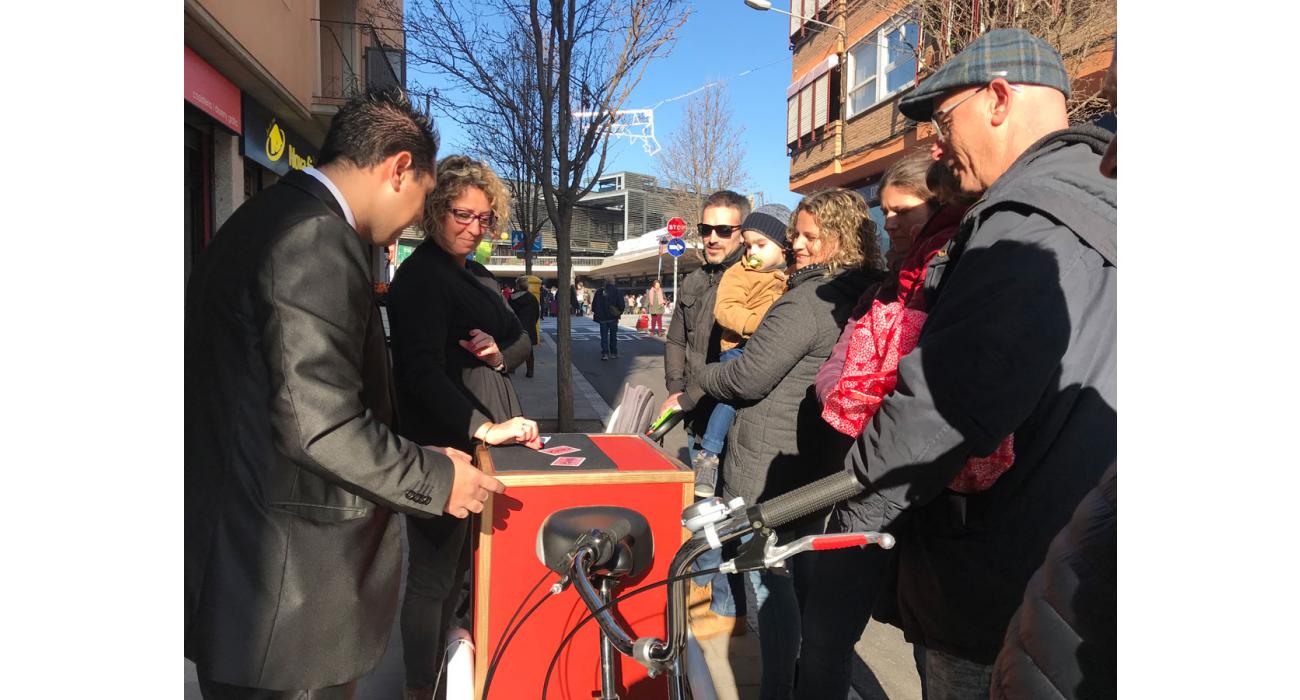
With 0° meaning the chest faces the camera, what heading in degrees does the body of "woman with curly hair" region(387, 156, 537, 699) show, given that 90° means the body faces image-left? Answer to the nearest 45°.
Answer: approximately 315°

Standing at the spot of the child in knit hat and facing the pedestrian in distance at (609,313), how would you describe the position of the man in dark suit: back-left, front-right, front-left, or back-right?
back-left

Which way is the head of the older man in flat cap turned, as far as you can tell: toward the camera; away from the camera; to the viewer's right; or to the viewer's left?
to the viewer's left

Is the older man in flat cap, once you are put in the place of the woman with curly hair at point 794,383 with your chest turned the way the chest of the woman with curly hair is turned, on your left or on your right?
on your left

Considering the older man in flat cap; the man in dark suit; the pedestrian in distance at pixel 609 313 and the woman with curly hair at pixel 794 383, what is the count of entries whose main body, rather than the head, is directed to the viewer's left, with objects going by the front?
2

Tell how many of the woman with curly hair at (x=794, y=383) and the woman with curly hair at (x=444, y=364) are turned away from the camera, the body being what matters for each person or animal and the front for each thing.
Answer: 0

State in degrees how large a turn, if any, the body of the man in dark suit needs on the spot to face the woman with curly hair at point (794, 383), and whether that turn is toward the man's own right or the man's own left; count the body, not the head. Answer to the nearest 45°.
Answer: approximately 45° to the man's own right

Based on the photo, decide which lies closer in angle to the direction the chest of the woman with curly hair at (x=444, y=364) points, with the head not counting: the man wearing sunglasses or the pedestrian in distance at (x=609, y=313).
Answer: the man wearing sunglasses

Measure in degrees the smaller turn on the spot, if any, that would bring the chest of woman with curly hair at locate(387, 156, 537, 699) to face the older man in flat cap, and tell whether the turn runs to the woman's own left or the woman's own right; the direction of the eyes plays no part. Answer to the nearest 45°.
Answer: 0° — they already face them

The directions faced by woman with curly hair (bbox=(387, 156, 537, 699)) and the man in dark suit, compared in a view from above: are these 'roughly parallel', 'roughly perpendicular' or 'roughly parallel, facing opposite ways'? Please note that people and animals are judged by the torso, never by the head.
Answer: roughly perpendicular

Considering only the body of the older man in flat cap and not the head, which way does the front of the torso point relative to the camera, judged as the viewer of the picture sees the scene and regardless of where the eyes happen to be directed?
to the viewer's left

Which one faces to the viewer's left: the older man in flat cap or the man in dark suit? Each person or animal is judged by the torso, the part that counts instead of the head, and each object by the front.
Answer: the older man in flat cap

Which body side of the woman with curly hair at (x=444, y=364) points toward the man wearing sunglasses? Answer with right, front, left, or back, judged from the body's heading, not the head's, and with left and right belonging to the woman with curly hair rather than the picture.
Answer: left

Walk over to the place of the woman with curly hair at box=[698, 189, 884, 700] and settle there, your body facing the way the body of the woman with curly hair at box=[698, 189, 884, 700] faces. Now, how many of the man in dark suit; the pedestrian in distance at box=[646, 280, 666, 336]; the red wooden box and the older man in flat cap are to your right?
1

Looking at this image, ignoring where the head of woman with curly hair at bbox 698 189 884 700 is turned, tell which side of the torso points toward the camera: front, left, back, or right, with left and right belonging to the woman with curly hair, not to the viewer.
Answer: left
